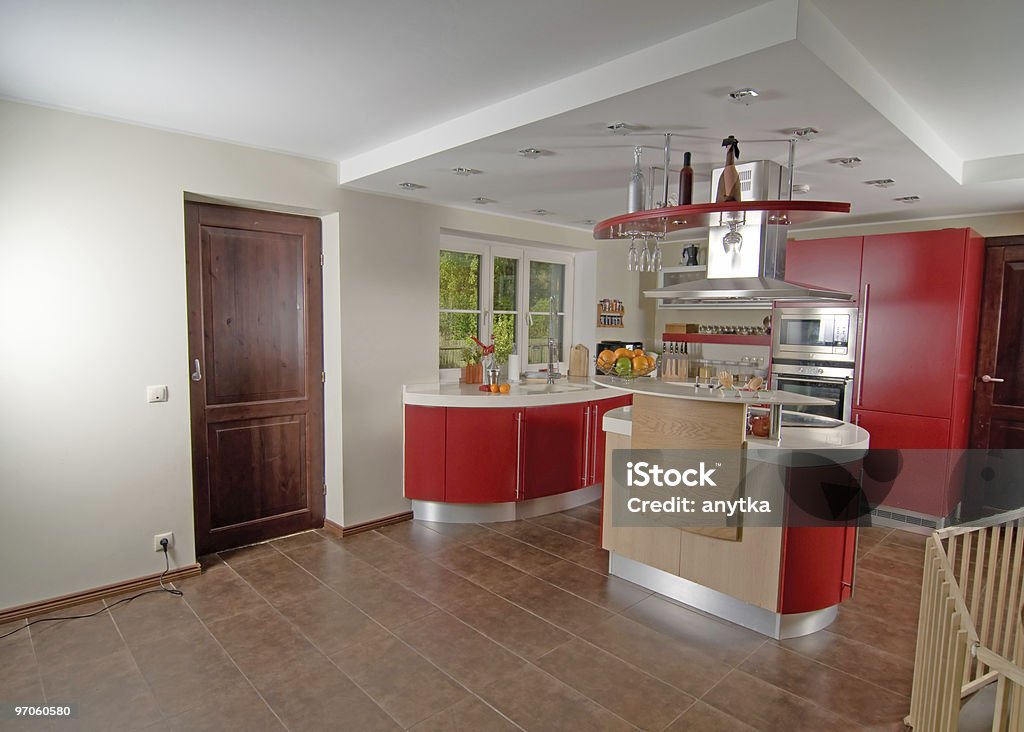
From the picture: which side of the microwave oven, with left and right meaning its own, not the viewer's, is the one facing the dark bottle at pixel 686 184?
front

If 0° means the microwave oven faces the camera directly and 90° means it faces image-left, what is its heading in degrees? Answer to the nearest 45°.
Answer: approximately 0°

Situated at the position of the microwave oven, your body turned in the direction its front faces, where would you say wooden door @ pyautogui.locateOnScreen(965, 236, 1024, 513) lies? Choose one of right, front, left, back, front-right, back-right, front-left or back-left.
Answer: left

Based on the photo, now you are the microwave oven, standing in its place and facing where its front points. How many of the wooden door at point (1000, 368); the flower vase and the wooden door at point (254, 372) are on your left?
1

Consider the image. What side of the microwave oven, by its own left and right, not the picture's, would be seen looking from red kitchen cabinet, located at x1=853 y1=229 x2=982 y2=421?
left

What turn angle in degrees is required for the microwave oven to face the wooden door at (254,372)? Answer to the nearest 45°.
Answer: approximately 45° to its right

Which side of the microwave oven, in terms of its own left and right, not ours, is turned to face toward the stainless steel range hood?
front

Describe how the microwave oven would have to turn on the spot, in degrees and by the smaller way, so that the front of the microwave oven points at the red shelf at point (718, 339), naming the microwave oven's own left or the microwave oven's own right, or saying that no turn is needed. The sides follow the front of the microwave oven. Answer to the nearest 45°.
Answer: approximately 135° to the microwave oven's own right

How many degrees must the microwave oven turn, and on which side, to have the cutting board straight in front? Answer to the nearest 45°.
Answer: approximately 90° to its right

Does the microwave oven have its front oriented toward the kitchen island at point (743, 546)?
yes
